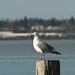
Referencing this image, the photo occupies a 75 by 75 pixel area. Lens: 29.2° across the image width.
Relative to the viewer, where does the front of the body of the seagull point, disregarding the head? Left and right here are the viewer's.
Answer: facing to the left of the viewer
